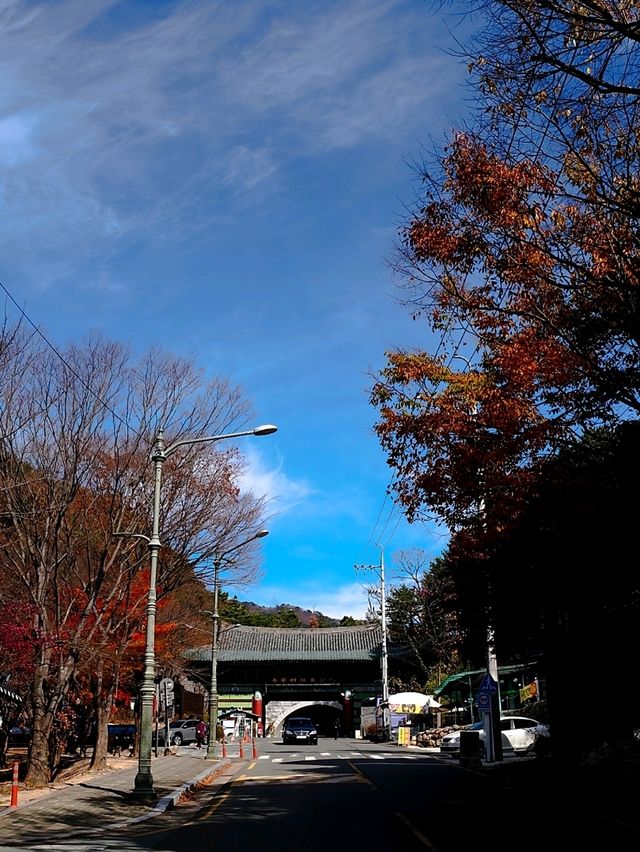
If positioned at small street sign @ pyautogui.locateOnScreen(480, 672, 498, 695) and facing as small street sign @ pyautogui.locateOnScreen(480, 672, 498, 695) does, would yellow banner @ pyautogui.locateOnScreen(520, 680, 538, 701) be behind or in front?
behind

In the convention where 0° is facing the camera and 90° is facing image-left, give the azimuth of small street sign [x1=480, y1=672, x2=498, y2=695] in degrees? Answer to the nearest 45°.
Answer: approximately 0°

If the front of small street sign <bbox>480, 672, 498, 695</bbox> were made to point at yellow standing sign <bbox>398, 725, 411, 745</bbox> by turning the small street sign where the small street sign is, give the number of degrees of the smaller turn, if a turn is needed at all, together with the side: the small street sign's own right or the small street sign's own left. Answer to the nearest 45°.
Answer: approximately 180°

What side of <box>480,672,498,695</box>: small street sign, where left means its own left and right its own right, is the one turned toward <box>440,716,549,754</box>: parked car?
back
